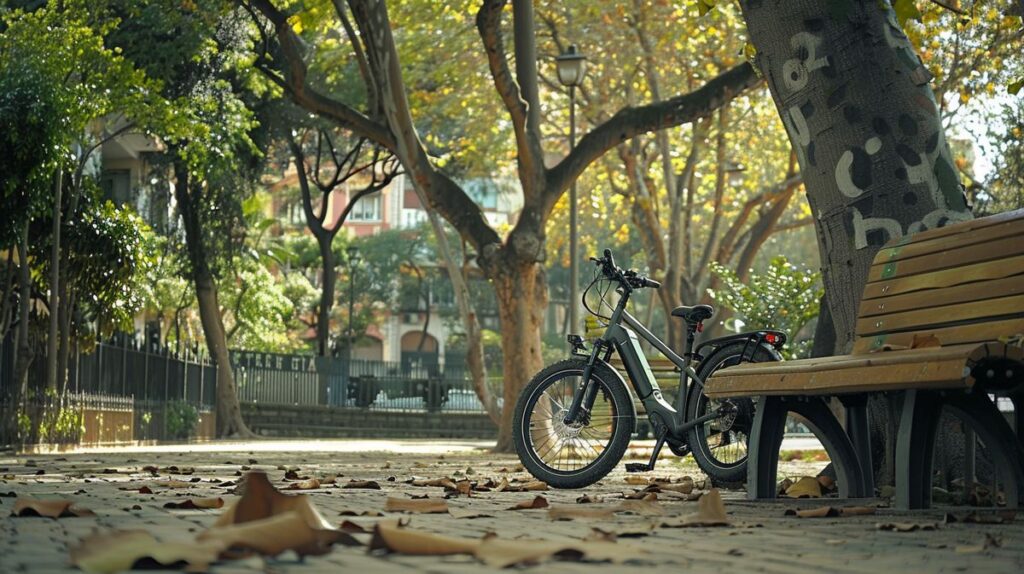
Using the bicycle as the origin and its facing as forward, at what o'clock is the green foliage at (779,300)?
The green foliage is roughly at 5 o'clock from the bicycle.

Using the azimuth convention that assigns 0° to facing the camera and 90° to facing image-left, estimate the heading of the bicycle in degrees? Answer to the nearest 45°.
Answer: approximately 45°

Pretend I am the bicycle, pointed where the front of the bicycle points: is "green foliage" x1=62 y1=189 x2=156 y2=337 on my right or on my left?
on my right

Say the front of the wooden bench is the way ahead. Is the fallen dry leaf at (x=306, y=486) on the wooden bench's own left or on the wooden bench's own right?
on the wooden bench's own right

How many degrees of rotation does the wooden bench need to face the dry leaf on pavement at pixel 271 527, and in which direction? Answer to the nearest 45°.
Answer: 0° — it already faces it

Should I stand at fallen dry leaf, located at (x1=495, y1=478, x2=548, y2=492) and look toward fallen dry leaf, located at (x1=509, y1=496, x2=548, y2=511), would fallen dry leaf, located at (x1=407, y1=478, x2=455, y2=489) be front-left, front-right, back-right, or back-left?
back-right

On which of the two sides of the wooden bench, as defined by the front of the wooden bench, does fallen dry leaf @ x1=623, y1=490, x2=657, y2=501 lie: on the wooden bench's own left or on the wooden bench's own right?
on the wooden bench's own right
